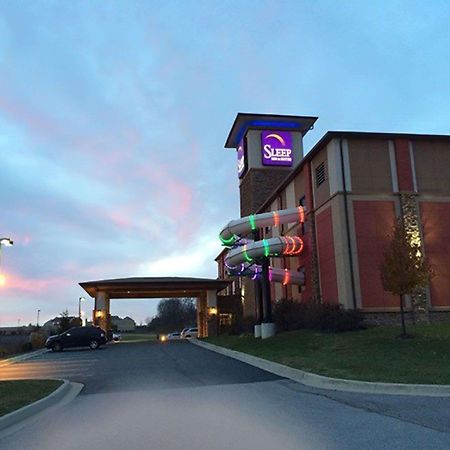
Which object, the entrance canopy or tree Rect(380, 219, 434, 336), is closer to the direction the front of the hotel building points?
the entrance canopy

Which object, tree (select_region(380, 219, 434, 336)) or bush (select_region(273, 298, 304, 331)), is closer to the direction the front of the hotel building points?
the bush

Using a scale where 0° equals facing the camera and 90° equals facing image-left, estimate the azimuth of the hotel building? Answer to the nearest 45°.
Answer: approximately 90°
